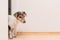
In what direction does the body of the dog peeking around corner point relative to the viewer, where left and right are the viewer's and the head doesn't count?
facing the viewer and to the right of the viewer
